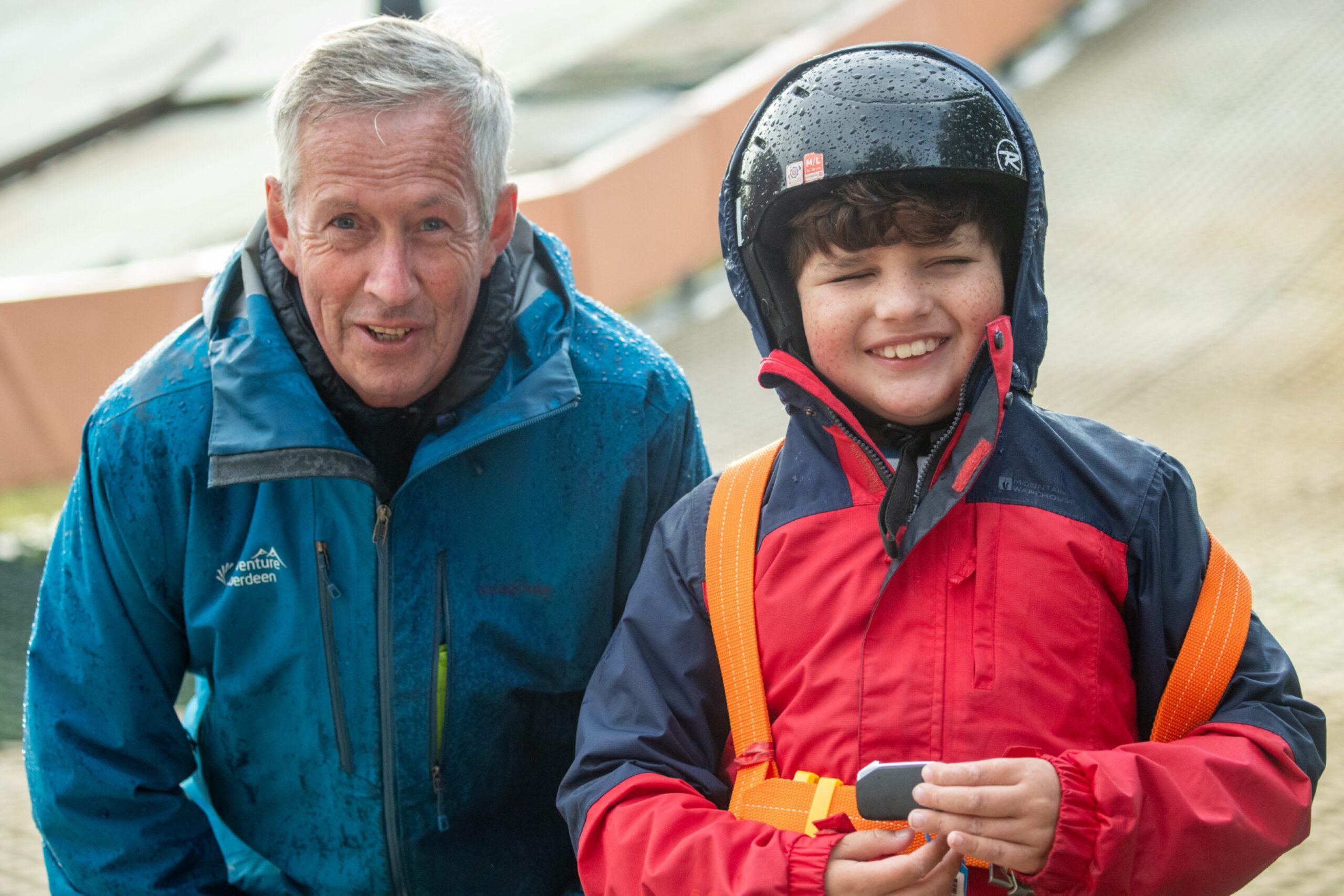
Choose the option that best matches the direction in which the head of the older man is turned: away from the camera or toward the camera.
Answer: toward the camera

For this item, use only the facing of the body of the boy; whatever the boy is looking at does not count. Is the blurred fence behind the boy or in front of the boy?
behind

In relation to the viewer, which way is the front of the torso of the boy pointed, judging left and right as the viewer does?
facing the viewer

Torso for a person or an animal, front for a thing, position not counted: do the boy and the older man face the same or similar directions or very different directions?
same or similar directions

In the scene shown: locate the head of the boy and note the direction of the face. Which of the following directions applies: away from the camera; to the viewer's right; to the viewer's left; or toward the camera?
toward the camera

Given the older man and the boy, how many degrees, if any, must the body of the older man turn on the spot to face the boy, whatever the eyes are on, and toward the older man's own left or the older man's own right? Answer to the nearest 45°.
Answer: approximately 45° to the older man's own left

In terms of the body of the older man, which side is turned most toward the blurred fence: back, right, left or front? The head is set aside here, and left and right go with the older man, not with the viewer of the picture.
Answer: back

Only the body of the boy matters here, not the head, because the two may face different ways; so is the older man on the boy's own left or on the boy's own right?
on the boy's own right

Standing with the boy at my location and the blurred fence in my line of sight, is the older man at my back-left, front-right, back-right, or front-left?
front-left

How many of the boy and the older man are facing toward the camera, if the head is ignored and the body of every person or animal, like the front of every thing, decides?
2

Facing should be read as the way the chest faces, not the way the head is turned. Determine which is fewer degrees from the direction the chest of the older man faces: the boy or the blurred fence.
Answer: the boy
